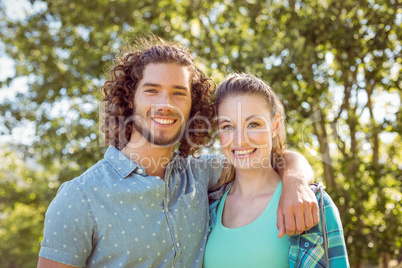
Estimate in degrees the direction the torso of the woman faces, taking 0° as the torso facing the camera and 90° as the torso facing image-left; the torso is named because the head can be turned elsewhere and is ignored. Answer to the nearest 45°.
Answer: approximately 45°

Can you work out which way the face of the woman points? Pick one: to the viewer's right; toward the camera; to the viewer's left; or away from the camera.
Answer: toward the camera

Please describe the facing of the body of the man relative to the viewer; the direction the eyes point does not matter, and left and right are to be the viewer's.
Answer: facing the viewer and to the right of the viewer

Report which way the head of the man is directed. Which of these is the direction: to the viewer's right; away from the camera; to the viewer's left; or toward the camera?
toward the camera
